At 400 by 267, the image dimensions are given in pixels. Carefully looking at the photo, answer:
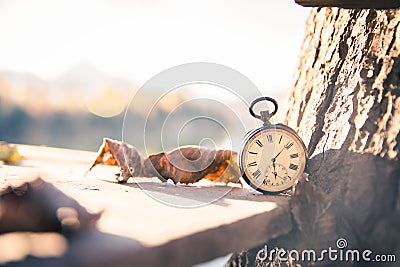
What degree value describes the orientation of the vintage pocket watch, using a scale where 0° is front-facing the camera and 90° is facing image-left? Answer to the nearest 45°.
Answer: approximately 0°

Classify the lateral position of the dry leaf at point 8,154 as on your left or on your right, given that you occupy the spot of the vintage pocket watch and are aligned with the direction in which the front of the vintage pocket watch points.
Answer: on your right
